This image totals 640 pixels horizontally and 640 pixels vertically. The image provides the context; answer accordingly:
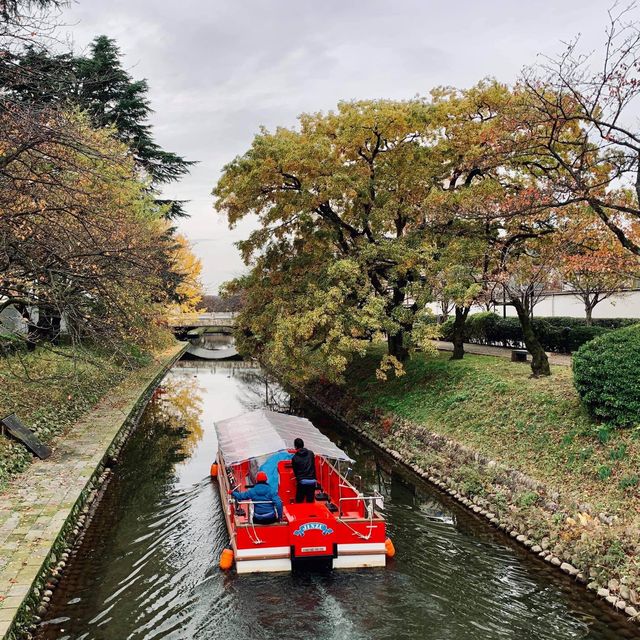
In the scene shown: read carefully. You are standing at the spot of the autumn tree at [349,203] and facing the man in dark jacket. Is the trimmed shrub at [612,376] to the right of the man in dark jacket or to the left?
left

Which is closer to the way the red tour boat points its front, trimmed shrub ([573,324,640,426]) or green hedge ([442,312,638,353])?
the green hedge

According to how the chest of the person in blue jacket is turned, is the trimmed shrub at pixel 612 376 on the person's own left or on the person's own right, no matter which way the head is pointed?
on the person's own right

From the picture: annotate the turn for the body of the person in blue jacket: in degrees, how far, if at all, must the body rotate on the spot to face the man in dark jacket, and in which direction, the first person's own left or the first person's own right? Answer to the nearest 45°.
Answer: approximately 45° to the first person's own right

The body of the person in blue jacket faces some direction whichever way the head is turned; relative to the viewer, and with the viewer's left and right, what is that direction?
facing away from the viewer

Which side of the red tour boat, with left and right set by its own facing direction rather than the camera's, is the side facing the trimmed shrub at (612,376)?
right

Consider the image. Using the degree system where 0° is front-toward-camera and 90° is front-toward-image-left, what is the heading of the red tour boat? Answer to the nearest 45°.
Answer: approximately 180°

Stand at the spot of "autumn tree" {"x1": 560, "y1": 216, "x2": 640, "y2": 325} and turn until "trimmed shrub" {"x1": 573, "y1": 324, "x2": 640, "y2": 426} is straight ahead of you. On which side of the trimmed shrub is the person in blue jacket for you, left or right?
right
